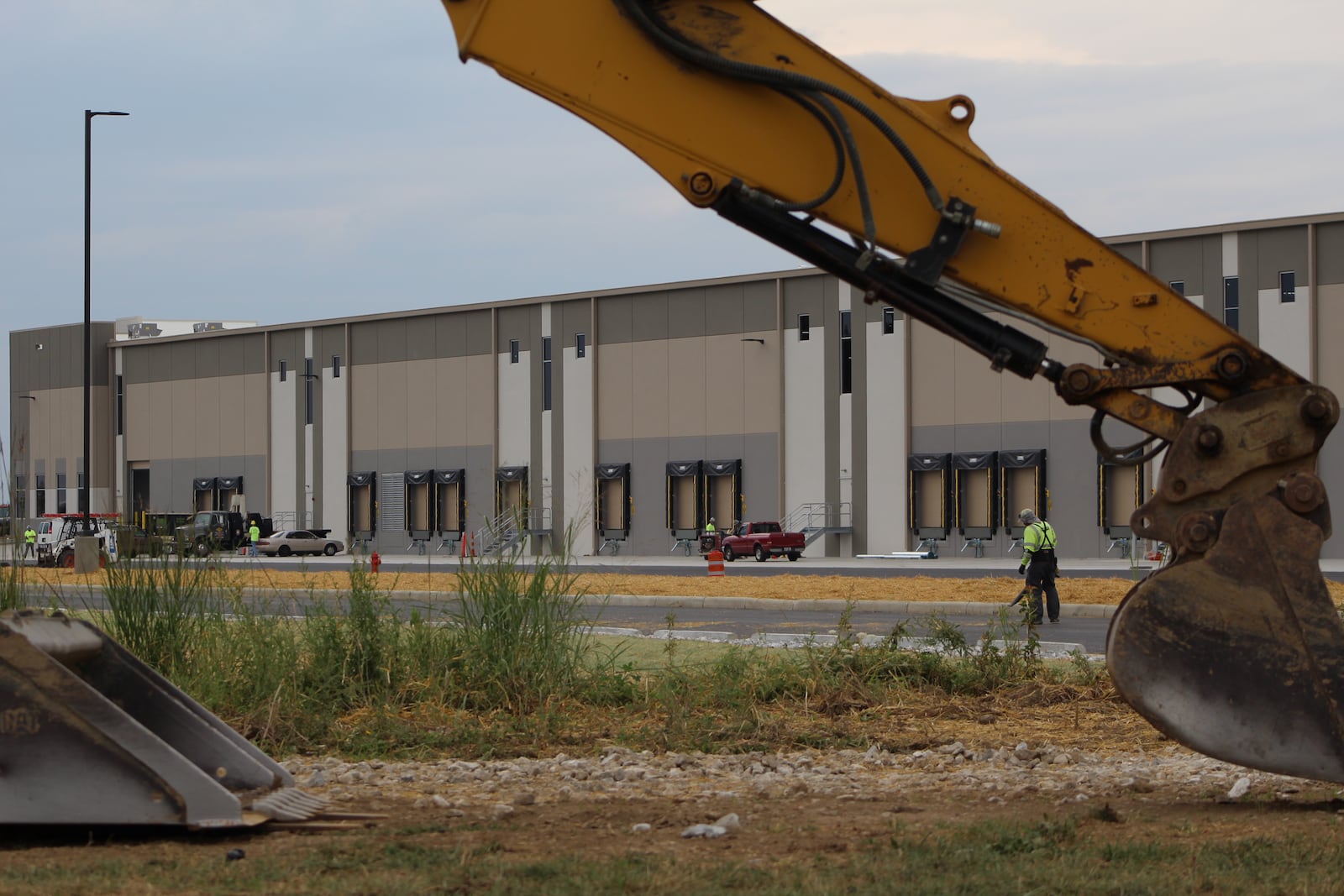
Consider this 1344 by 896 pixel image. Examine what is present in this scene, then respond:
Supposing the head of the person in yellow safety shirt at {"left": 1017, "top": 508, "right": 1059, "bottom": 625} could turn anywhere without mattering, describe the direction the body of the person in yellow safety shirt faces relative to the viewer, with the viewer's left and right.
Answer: facing away from the viewer and to the left of the viewer

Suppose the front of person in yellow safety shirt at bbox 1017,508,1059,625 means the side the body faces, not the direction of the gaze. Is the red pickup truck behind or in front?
in front

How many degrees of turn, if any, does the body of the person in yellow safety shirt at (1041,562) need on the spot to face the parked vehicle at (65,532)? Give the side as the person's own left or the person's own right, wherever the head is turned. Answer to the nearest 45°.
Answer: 0° — they already face it

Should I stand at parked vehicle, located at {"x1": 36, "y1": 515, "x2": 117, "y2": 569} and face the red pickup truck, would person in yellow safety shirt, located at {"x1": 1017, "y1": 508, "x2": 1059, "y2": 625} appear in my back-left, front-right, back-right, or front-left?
front-right
